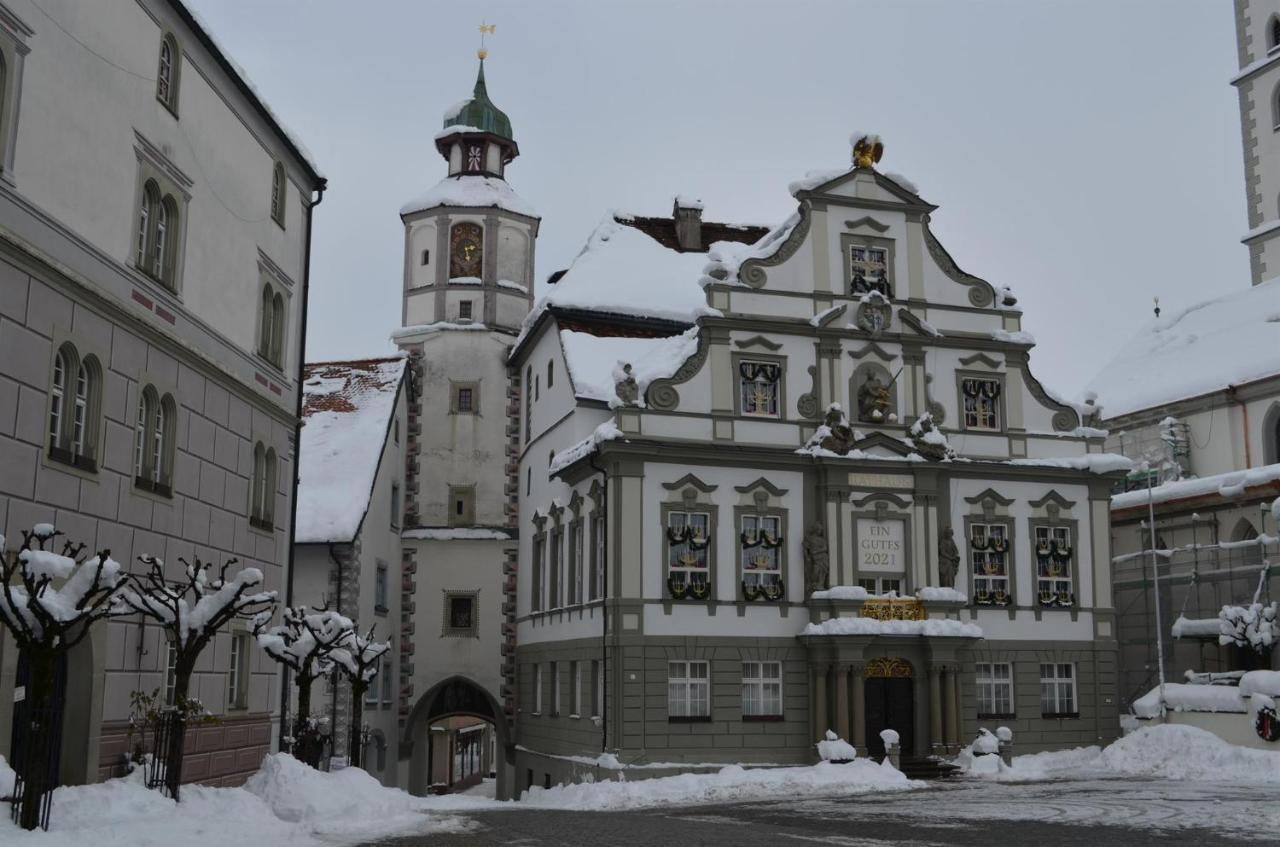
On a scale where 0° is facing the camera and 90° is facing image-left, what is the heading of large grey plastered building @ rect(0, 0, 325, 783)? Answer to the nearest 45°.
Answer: approximately 315°

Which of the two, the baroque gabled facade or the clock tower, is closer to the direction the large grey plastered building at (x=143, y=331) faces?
the baroque gabled facade

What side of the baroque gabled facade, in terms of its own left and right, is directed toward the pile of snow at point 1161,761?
left

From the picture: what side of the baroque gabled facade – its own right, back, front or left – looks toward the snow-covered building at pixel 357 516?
right

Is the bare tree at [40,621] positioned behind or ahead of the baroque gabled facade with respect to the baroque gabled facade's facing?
ahead

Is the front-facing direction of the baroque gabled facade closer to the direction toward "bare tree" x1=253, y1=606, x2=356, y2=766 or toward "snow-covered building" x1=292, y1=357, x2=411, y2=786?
the bare tree

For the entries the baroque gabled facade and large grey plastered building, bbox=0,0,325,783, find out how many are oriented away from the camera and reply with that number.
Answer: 0

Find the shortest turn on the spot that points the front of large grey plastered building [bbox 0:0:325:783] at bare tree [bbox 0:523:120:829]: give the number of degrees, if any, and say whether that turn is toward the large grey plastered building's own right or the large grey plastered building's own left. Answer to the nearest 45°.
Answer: approximately 45° to the large grey plastered building's own right

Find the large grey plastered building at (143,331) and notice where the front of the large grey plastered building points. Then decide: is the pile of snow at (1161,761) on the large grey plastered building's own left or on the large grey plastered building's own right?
on the large grey plastered building's own left

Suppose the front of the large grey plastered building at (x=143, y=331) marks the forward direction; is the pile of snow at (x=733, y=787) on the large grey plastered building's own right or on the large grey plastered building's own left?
on the large grey plastered building's own left

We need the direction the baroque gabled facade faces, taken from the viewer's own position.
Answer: facing the viewer

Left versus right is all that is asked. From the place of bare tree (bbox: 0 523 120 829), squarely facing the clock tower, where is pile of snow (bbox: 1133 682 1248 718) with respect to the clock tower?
right

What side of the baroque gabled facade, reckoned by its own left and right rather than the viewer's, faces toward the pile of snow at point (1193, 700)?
left

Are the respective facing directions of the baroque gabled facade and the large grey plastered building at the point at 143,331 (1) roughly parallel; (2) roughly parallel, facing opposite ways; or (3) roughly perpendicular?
roughly perpendicular

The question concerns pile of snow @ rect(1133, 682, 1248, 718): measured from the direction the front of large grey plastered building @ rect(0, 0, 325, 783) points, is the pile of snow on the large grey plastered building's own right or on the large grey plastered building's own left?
on the large grey plastered building's own left
